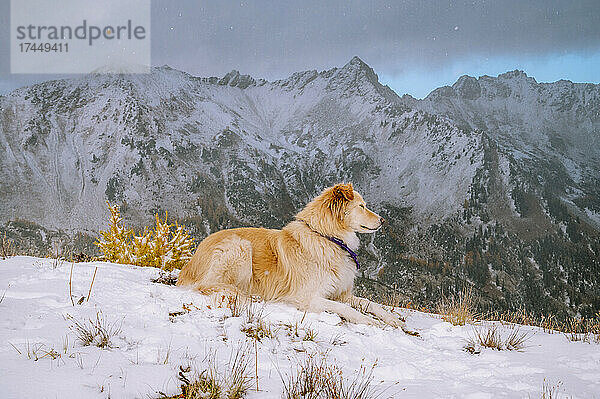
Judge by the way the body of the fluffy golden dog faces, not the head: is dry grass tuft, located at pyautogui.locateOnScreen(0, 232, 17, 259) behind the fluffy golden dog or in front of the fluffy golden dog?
behind

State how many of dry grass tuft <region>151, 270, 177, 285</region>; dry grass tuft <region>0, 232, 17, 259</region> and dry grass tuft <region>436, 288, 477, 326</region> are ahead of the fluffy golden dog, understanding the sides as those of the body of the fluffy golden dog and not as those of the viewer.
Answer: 1

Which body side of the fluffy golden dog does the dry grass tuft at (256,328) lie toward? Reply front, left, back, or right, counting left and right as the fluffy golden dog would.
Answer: right

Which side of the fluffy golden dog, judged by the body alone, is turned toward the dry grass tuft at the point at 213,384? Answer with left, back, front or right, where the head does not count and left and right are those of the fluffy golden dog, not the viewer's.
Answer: right

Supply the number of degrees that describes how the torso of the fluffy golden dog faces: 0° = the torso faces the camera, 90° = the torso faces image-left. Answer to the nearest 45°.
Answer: approximately 270°
